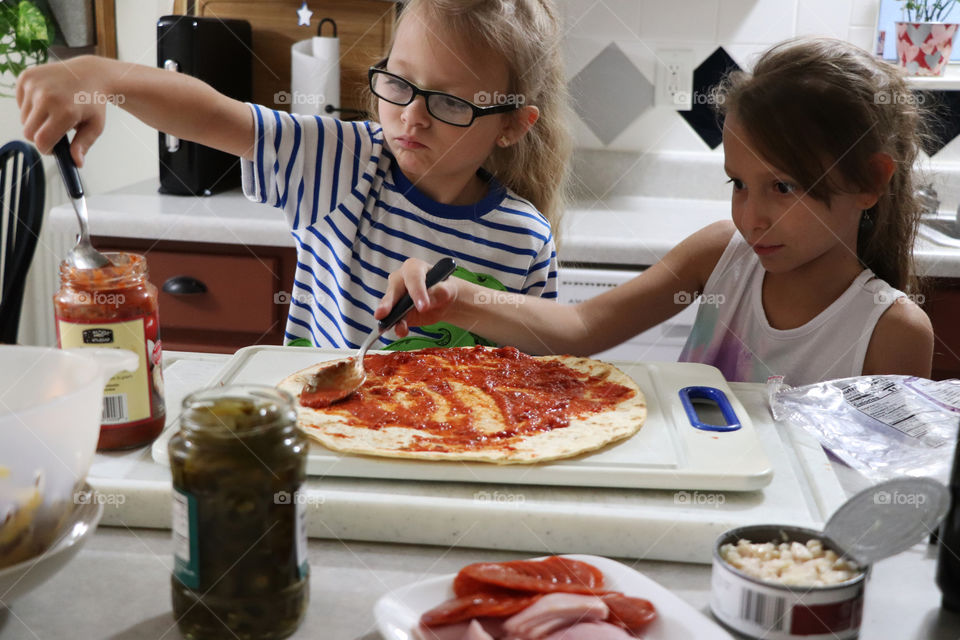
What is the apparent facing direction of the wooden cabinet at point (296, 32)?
toward the camera

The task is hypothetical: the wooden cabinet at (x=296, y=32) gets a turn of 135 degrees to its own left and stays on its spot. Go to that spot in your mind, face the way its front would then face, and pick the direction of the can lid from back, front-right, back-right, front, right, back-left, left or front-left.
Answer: back-right

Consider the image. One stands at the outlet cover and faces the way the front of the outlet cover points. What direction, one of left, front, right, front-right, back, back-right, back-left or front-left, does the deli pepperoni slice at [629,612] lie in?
front

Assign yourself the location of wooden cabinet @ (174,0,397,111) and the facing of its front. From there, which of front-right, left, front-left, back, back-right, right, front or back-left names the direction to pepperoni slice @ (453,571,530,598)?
front

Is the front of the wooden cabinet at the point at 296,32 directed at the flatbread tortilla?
yes

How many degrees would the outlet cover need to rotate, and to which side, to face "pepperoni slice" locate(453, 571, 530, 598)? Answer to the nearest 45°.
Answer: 0° — it already faces it

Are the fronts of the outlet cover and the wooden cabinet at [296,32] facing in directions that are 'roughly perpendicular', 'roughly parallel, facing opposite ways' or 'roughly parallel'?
roughly parallel

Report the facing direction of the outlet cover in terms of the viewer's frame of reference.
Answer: facing the viewer

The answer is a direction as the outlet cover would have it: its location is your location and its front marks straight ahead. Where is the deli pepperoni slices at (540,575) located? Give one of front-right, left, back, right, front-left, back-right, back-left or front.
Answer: front

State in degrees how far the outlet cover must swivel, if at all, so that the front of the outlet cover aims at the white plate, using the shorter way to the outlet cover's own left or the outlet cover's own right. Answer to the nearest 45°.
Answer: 0° — it already faces it

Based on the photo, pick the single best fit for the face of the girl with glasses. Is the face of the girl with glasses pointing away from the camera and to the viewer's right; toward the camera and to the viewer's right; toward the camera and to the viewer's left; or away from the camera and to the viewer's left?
toward the camera and to the viewer's left

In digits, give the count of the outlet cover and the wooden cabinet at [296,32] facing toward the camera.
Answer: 2

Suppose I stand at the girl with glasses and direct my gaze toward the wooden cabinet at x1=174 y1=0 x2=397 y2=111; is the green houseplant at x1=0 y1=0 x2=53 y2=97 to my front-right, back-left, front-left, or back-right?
front-left

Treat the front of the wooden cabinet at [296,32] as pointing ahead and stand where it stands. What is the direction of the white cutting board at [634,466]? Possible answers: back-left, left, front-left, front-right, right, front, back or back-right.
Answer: front

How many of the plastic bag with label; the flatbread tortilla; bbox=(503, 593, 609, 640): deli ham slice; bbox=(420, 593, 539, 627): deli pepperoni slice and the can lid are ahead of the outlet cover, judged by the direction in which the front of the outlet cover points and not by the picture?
5

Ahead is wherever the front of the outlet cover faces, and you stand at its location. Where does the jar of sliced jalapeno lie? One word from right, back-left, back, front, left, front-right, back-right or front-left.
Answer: front

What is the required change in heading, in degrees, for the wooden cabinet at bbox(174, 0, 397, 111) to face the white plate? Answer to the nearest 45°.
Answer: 0° — it already faces it
